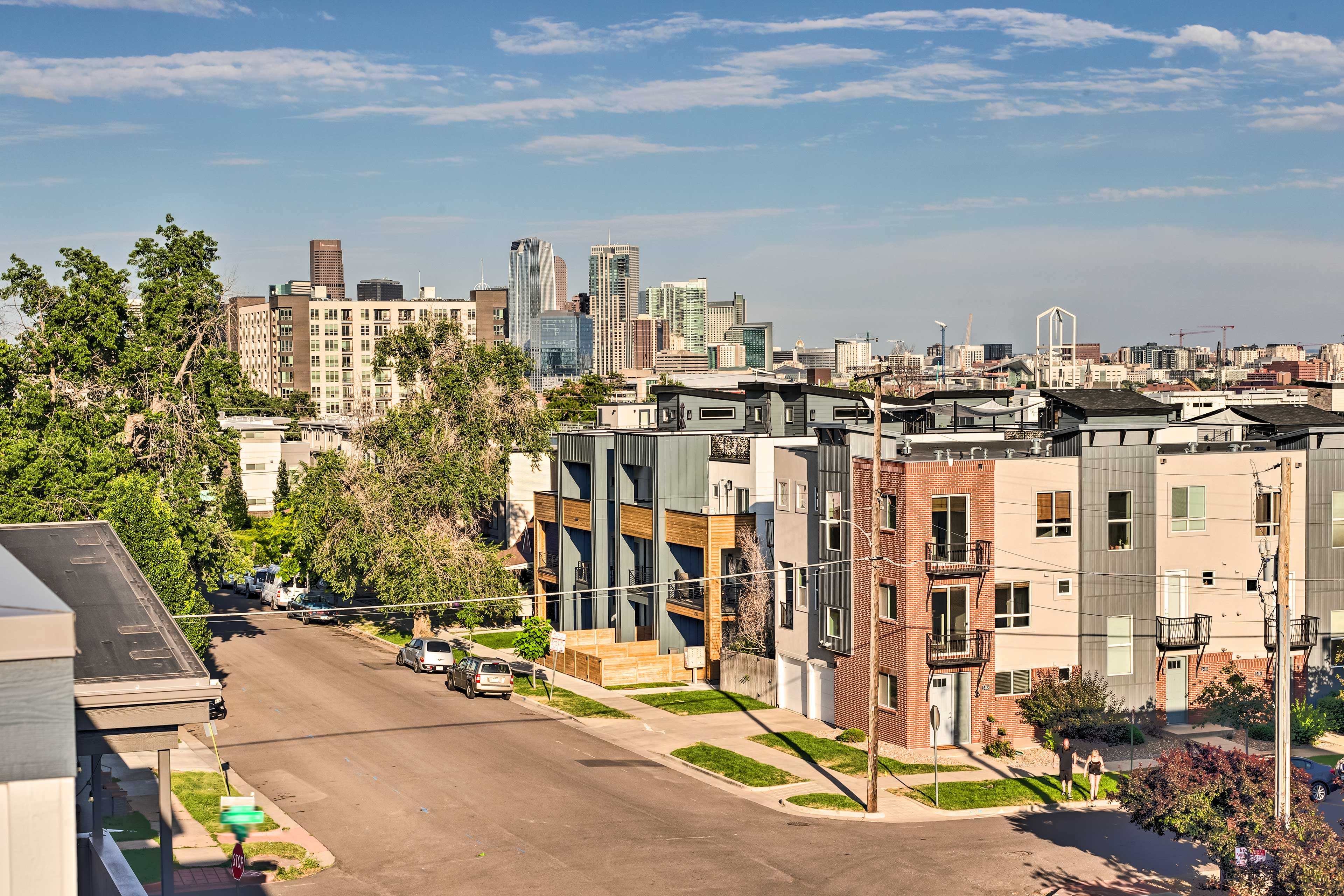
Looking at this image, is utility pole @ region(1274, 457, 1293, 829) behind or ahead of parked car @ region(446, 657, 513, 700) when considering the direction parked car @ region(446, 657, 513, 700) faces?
behind

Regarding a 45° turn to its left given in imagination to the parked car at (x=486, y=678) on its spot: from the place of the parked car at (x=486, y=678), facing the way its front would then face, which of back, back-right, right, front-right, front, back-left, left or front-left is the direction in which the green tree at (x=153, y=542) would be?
front

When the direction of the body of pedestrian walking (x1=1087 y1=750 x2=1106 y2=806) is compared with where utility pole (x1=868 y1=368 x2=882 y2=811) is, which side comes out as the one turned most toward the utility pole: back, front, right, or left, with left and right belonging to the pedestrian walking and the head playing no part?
right

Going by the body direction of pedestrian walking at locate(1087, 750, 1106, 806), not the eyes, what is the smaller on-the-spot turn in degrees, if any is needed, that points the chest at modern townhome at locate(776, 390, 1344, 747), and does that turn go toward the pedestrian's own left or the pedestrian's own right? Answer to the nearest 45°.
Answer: approximately 180°

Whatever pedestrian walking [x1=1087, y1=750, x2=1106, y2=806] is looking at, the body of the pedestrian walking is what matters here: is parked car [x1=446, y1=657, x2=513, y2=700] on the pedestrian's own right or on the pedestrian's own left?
on the pedestrian's own right

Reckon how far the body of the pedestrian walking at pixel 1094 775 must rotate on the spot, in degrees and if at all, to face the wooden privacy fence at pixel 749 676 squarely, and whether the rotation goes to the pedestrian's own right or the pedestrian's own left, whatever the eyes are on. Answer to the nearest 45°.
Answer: approximately 135° to the pedestrian's own right

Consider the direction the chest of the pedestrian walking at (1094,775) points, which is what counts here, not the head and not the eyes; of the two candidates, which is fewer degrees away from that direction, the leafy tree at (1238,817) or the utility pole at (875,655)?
the leafy tree

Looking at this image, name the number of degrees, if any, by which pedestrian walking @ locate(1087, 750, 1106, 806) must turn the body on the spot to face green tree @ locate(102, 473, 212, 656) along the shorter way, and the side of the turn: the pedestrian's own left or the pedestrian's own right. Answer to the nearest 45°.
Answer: approximately 90° to the pedestrian's own right

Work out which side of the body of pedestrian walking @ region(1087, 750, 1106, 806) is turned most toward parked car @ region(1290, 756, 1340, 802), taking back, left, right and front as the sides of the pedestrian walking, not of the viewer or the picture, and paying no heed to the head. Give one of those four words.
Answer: left

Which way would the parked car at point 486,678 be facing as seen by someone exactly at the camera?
facing away from the viewer and to the left of the viewer

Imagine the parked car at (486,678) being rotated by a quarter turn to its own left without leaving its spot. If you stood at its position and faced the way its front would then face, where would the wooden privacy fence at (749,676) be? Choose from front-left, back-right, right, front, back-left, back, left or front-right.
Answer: back-left

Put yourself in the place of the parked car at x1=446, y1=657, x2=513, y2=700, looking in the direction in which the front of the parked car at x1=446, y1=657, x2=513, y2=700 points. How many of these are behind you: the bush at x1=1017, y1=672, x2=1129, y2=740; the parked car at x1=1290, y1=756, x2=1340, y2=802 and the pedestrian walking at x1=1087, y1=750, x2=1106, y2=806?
3

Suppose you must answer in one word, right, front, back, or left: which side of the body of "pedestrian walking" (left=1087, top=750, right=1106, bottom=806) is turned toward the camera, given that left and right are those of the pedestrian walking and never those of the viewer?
front

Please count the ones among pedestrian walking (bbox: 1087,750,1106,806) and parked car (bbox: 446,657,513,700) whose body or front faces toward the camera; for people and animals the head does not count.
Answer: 1
